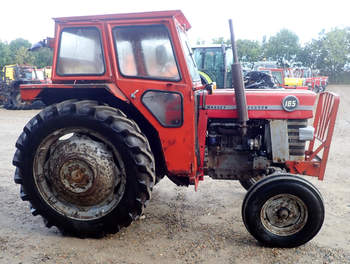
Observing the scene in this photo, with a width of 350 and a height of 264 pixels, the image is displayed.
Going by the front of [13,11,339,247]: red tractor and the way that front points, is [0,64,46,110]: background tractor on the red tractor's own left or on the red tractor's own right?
on the red tractor's own left

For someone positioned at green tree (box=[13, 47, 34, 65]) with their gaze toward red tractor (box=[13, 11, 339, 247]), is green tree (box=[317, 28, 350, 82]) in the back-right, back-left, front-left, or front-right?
front-left

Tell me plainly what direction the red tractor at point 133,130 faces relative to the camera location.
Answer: facing to the right of the viewer

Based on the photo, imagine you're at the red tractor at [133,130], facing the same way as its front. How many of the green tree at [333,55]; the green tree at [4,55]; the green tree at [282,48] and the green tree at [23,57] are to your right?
0

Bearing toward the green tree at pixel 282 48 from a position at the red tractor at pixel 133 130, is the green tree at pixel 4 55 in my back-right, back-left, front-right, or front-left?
front-left

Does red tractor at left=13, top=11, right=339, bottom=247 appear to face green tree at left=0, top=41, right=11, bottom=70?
no

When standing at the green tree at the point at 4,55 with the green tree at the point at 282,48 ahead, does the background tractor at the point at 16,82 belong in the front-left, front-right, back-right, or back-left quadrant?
front-right

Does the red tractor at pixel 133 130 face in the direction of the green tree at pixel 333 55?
no

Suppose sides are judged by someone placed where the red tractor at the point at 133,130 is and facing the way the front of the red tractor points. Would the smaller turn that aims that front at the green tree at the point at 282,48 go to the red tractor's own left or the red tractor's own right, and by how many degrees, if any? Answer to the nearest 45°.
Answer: approximately 90° to the red tractor's own left

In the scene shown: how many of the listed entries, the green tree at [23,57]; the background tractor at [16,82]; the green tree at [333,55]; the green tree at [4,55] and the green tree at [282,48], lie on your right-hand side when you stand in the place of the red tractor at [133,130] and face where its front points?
0

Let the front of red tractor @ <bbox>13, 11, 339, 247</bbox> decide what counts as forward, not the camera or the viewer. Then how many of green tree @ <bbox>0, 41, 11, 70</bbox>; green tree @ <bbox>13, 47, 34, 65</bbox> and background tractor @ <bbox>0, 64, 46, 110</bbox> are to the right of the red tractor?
0

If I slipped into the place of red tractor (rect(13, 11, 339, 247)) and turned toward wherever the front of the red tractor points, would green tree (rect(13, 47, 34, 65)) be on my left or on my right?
on my left

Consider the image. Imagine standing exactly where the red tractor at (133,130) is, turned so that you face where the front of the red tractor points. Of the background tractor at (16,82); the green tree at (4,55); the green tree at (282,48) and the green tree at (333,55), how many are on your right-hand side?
0

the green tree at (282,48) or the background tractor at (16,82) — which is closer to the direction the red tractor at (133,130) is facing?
the green tree

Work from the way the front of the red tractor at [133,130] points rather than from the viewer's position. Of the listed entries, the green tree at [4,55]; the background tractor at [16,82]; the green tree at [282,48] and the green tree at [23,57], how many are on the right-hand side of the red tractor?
0

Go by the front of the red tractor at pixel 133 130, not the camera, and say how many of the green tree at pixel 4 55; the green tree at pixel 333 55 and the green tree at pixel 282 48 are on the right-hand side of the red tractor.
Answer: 0
